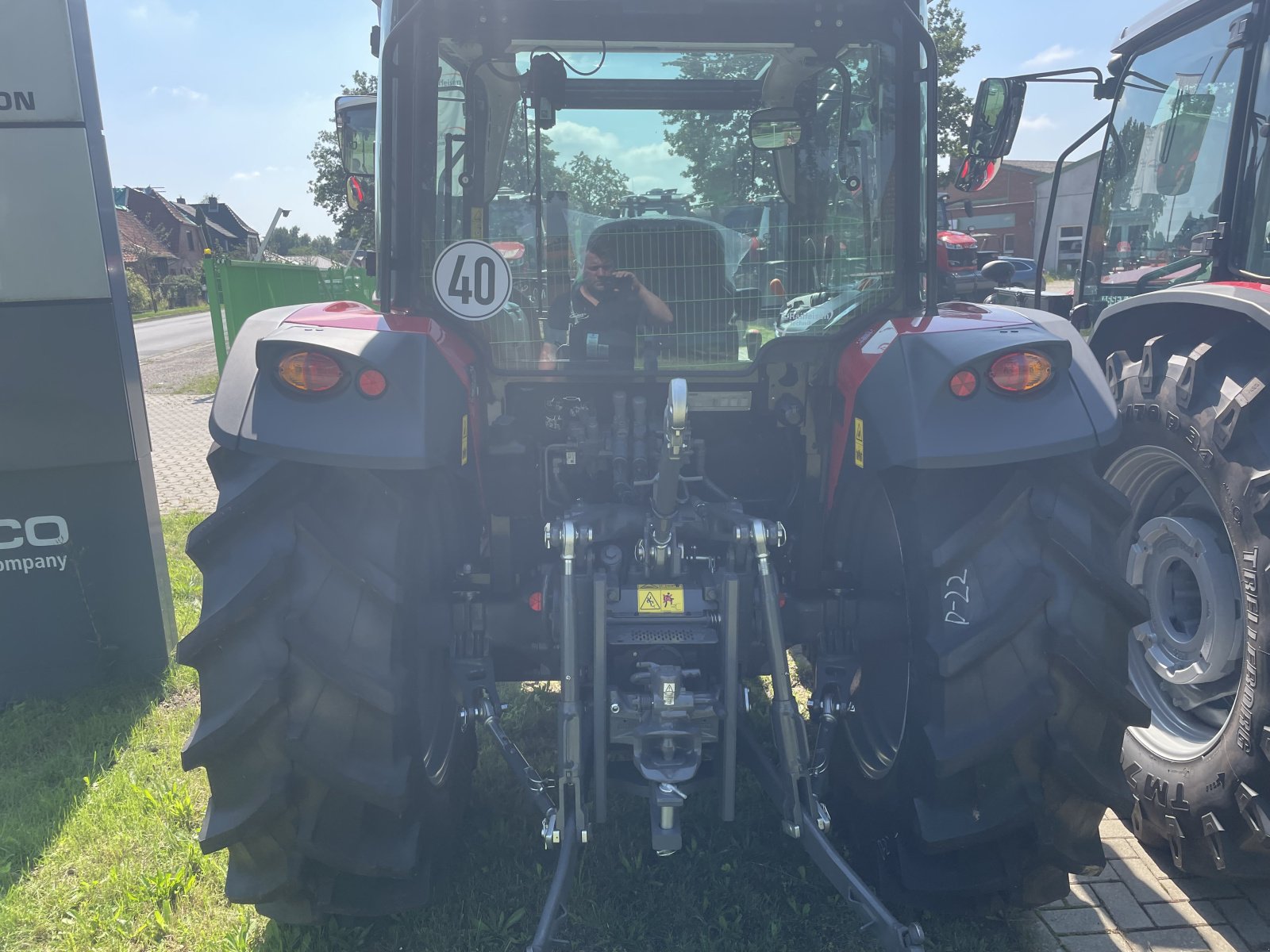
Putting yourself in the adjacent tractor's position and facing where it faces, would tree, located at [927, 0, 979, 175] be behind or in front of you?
in front

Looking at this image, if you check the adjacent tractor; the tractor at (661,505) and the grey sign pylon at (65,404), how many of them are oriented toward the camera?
1

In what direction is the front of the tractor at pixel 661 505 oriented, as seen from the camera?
facing away from the viewer

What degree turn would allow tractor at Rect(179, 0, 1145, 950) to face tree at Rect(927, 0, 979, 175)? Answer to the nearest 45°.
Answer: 0° — it already faces it

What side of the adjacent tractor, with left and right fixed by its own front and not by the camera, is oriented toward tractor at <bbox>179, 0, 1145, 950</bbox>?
left

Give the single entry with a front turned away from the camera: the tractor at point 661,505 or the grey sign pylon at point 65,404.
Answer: the tractor

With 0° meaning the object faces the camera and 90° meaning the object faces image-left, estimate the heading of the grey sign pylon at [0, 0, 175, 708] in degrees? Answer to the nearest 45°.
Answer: approximately 0°

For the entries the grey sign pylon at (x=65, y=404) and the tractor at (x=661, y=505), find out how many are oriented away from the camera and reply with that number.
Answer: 1

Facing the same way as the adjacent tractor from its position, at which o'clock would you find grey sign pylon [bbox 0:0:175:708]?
The grey sign pylon is roughly at 10 o'clock from the adjacent tractor.

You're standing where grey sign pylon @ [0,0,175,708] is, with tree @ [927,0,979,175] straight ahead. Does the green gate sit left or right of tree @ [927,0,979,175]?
left

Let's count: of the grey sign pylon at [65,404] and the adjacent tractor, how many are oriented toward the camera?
1
